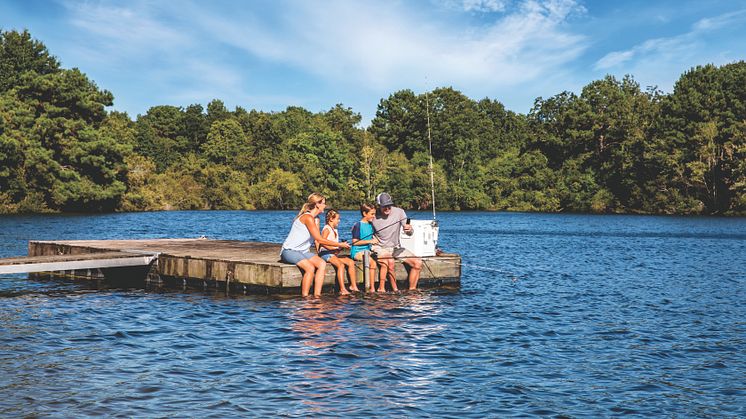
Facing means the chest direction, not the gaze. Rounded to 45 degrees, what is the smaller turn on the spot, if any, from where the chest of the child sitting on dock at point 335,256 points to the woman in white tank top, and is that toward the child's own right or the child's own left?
approximately 90° to the child's own right

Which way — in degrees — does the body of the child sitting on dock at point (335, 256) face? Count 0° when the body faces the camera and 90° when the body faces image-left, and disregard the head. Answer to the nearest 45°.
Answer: approximately 315°

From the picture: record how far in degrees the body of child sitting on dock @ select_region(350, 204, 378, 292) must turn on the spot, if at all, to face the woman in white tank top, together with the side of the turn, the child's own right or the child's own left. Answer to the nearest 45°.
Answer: approximately 90° to the child's own right

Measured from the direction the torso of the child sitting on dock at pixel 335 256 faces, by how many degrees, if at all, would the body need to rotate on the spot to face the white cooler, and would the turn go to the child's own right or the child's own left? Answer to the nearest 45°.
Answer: approximately 90° to the child's own left

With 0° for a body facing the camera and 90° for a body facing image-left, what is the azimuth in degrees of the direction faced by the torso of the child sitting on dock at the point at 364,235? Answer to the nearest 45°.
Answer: approximately 315°

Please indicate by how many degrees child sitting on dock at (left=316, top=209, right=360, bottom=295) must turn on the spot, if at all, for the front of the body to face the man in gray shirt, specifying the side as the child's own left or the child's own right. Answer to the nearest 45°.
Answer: approximately 45° to the child's own left

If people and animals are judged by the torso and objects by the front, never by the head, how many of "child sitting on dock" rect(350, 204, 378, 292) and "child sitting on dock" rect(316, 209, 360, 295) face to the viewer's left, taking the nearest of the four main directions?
0

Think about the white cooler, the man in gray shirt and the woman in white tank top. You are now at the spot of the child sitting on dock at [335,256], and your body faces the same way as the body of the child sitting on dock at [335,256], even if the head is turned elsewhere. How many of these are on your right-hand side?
1

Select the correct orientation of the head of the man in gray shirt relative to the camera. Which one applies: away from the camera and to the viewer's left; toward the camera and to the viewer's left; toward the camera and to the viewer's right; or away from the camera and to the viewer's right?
toward the camera and to the viewer's left

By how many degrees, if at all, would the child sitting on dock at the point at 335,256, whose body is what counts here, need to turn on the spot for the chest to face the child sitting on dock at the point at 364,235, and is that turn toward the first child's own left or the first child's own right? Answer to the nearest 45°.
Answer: approximately 45° to the first child's own left
